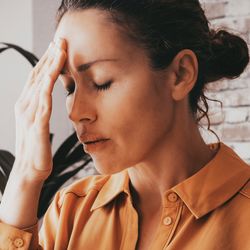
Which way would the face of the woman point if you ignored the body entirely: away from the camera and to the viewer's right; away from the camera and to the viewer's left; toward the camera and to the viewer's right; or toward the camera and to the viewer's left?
toward the camera and to the viewer's left

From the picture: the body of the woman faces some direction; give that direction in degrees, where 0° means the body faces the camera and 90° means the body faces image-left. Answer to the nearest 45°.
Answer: approximately 45°

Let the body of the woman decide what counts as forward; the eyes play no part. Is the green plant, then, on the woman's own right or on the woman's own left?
on the woman's own right
